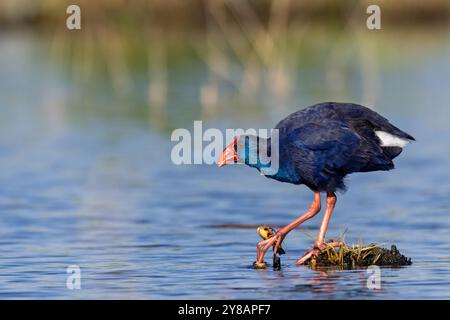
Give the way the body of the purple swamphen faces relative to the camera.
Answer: to the viewer's left
